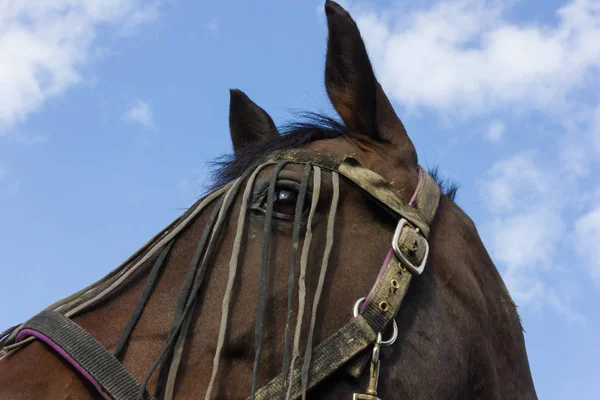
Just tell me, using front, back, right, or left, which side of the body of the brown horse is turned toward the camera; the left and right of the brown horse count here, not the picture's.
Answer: left
